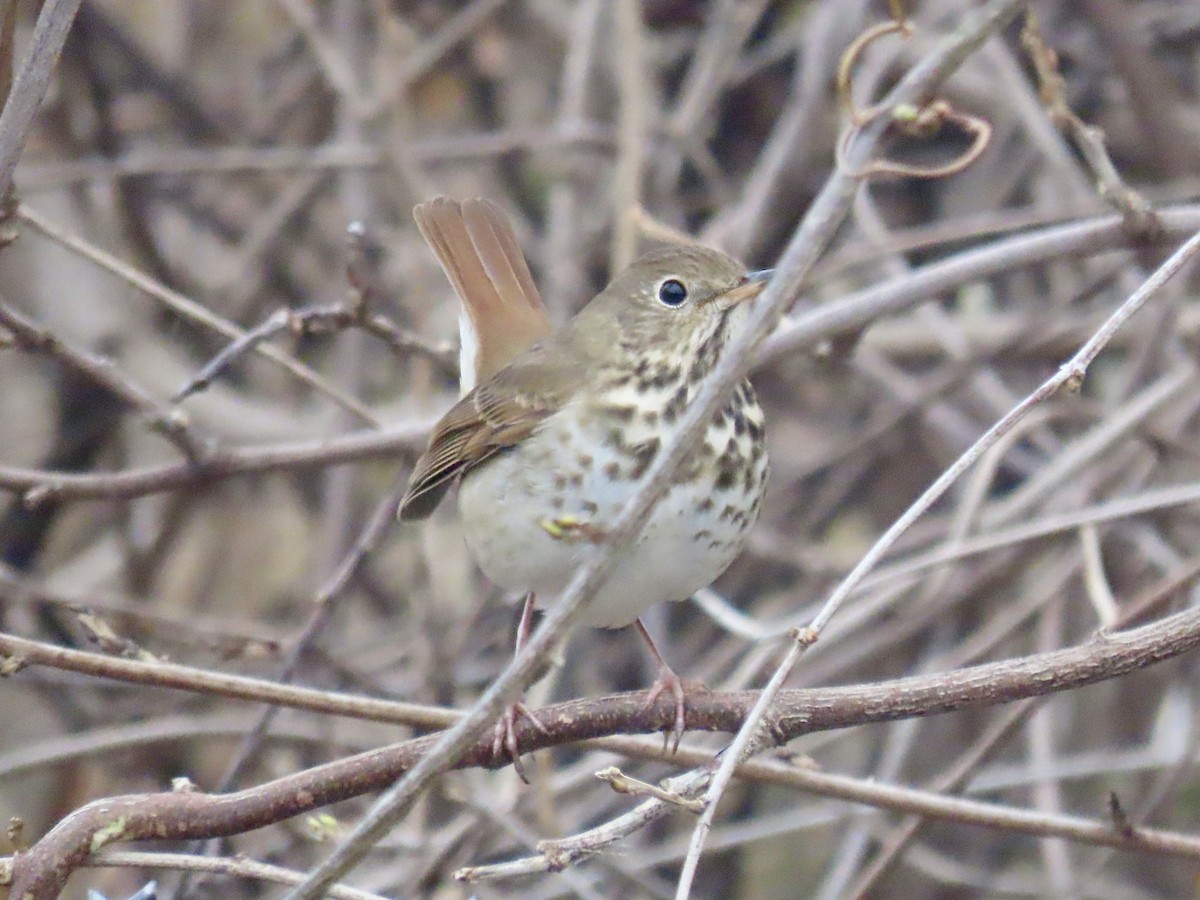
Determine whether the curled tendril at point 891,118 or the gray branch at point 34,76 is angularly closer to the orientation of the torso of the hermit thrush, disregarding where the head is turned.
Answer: the curled tendril

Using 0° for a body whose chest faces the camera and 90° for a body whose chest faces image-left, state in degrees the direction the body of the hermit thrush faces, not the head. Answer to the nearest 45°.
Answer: approximately 315°

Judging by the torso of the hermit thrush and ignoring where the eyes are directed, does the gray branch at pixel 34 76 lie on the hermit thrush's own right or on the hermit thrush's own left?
on the hermit thrush's own right
